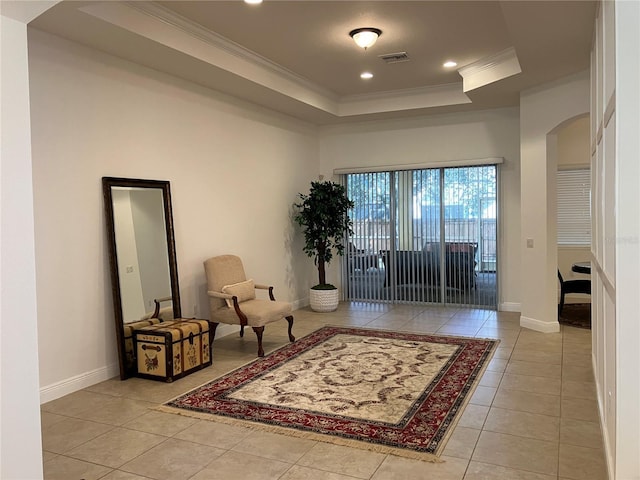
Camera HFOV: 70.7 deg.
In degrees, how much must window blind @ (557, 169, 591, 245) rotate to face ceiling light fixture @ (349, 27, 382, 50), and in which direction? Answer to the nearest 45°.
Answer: approximately 45° to its right

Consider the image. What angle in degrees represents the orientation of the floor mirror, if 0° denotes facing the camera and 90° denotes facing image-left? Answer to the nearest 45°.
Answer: approximately 315°

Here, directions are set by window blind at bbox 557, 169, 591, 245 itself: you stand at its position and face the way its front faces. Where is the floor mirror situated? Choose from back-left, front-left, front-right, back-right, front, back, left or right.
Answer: front-right

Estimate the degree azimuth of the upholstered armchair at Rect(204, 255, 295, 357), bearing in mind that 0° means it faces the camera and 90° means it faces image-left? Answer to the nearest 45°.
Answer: approximately 315°

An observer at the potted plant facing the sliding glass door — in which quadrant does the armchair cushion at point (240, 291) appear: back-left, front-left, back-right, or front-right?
back-right

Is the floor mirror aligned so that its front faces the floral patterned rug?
yes

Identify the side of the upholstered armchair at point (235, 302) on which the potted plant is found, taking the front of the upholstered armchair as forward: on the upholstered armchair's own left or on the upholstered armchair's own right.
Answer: on the upholstered armchair's own left

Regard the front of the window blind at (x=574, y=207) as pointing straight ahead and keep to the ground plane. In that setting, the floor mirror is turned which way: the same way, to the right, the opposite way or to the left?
to the left
